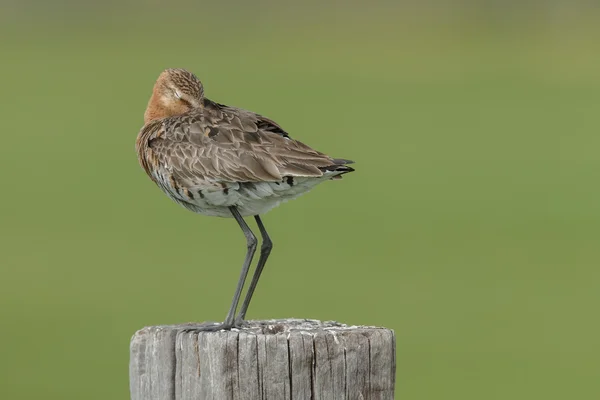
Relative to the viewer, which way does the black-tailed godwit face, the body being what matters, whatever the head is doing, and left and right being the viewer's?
facing to the left of the viewer
